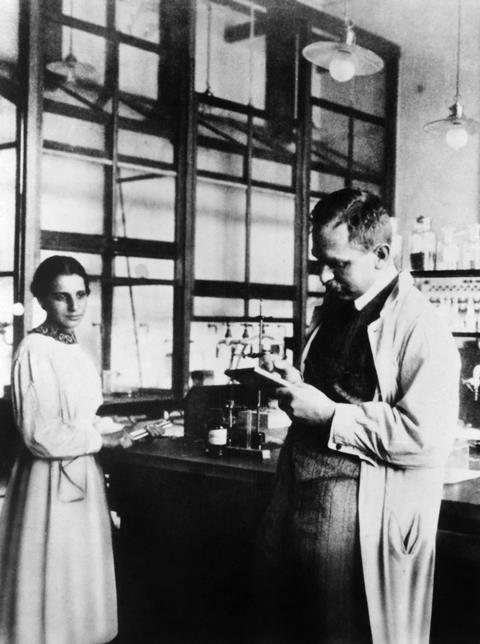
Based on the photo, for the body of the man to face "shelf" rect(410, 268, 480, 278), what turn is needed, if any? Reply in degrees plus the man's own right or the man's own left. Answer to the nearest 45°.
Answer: approximately 135° to the man's own right

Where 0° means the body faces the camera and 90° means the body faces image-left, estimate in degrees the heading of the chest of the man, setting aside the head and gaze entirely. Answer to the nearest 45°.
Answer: approximately 45°

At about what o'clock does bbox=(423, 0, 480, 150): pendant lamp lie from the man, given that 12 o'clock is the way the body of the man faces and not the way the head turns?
The pendant lamp is roughly at 5 o'clock from the man.

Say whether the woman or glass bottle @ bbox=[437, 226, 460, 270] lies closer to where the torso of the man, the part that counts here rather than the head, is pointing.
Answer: the woman

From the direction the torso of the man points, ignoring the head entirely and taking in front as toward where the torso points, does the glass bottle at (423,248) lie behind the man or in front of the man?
behind

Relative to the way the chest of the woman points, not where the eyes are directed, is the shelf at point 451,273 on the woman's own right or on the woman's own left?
on the woman's own left
